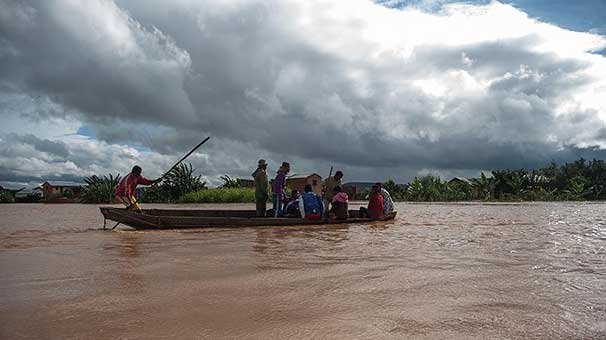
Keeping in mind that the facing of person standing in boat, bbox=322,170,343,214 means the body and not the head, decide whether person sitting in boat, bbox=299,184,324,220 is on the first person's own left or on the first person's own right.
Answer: on the first person's own right

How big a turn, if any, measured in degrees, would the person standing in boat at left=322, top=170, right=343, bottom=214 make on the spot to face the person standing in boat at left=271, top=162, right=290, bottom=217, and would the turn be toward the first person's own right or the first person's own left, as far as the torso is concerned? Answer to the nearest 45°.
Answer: approximately 135° to the first person's own right

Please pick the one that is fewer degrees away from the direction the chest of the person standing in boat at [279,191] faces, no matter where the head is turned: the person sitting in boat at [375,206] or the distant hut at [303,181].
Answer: the person sitting in boat
